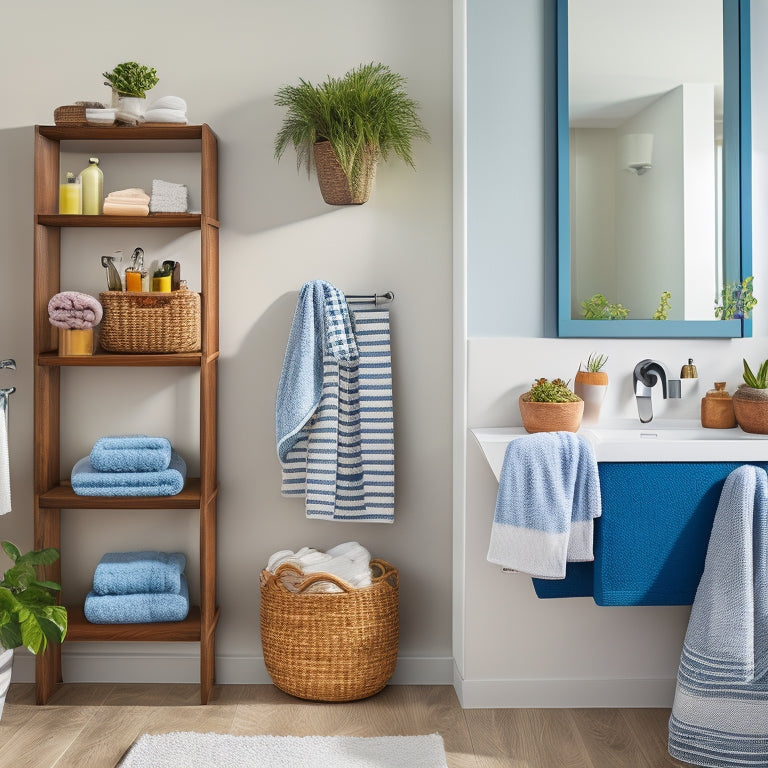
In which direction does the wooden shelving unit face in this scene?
toward the camera

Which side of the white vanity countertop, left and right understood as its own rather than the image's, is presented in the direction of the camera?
front

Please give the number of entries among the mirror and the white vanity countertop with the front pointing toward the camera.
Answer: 2

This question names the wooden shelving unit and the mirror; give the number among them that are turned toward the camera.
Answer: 2

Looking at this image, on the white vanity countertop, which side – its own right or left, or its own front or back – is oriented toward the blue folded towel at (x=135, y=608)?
right

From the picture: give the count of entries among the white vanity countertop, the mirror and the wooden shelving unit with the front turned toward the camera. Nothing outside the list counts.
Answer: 3

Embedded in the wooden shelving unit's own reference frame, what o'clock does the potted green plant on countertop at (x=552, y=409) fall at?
The potted green plant on countertop is roughly at 10 o'clock from the wooden shelving unit.

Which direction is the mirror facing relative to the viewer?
toward the camera
